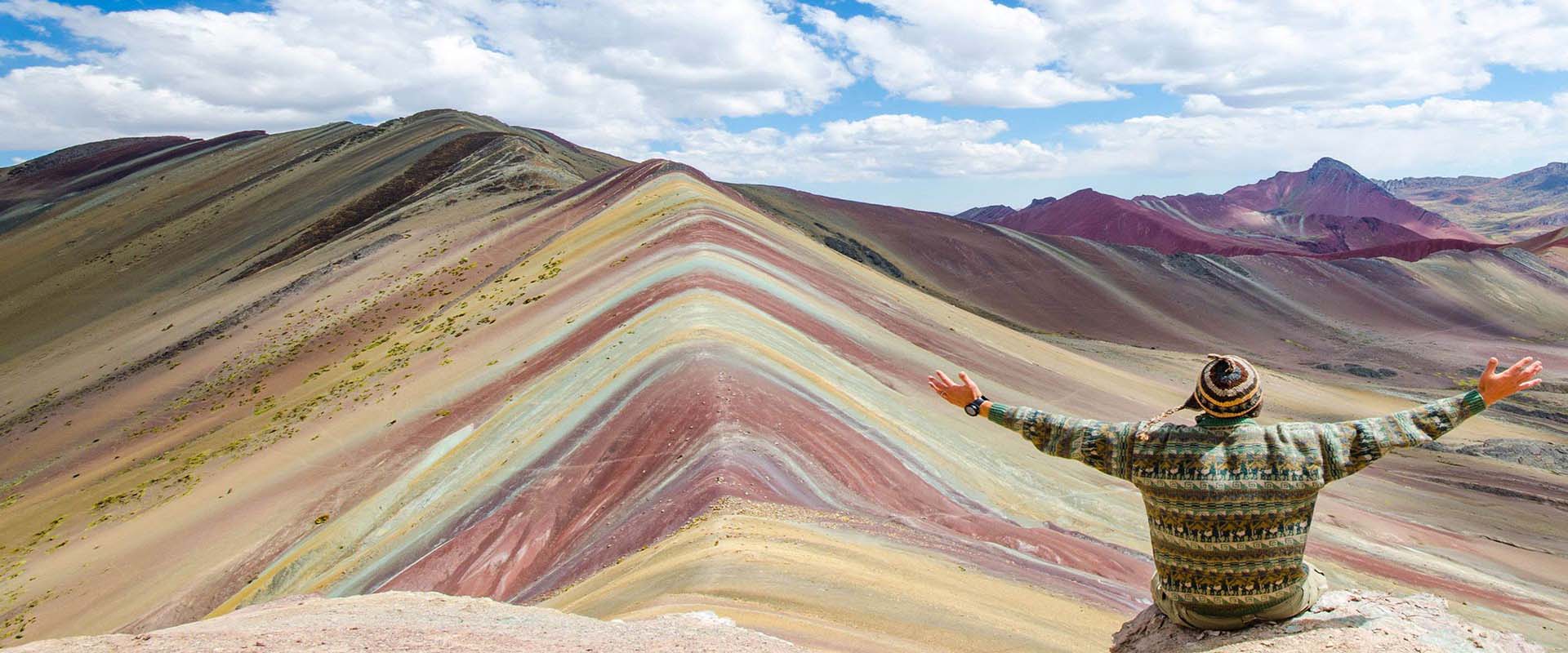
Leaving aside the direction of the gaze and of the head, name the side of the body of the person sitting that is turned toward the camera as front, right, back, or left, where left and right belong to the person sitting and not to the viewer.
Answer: back

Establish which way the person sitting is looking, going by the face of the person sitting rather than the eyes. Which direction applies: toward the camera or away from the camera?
away from the camera
